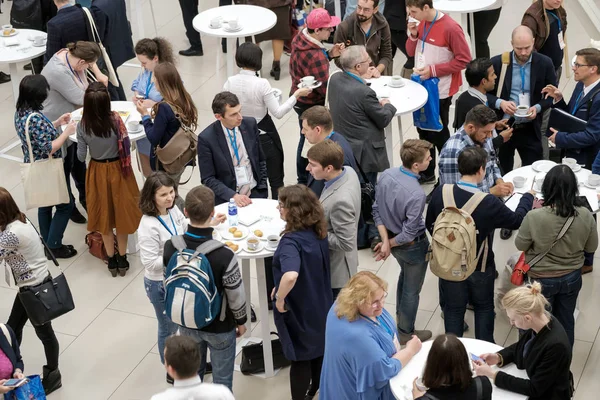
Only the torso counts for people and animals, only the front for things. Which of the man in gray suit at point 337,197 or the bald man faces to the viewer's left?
the man in gray suit

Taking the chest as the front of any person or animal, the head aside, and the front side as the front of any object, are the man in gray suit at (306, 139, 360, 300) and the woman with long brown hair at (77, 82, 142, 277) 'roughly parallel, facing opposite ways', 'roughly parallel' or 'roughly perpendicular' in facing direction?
roughly perpendicular

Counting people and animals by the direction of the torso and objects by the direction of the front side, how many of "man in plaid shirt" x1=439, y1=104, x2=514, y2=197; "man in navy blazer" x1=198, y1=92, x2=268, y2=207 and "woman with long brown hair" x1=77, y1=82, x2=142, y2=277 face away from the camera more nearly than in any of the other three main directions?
1

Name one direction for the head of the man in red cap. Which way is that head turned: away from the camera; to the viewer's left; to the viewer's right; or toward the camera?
to the viewer's right

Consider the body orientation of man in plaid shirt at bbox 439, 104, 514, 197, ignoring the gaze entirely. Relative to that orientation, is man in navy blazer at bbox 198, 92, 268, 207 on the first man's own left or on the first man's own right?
on the first man's own right

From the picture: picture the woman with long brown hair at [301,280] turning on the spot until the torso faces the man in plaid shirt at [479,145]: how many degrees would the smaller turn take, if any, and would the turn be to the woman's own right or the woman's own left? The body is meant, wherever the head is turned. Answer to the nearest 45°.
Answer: approximately 90° to the woman's own right

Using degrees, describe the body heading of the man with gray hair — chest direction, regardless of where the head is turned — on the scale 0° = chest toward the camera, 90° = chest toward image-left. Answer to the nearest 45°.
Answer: approximately 225°

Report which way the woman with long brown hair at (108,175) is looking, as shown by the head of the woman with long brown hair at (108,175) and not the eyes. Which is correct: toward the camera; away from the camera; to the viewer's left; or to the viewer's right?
away from the camera

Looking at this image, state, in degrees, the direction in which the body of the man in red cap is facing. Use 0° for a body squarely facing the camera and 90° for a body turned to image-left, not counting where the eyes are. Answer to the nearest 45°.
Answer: approximately 270°

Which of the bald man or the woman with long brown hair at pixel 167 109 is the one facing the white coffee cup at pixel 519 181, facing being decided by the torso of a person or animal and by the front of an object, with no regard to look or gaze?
the bald man

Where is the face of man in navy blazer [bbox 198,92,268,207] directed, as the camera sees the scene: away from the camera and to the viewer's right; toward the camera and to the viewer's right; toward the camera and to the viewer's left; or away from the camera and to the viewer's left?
toward the camera and to the viewer's right

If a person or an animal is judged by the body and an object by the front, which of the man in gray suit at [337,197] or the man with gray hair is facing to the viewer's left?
the man in gray suit

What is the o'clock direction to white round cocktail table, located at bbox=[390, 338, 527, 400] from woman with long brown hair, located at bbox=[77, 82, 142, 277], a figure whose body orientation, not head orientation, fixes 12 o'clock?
The white round cocktail table is roughly at 5 o'clock from the woman with long brown hair.

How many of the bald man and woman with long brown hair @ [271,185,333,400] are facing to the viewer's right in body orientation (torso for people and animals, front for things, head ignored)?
0

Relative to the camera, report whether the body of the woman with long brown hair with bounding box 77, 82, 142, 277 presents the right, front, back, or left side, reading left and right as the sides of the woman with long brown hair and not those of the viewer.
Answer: back

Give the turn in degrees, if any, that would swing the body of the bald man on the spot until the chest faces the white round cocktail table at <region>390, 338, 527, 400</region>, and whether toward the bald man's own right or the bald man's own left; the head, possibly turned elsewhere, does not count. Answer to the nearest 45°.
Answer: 0° — they already face it
